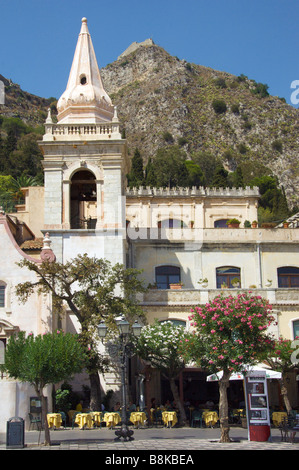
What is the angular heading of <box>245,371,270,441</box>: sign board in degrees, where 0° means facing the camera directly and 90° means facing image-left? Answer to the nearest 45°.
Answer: approximately 0°

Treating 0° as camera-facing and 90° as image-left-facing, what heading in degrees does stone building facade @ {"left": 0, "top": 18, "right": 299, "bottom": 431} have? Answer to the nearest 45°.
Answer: approximately 0°

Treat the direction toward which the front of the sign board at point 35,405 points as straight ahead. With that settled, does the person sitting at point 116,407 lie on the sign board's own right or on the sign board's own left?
on the sign board's own left

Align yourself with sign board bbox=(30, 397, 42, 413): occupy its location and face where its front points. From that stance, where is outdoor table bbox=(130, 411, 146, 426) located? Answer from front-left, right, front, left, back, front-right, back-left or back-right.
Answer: left

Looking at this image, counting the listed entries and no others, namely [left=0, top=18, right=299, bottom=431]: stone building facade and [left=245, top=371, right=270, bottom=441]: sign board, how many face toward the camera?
2
